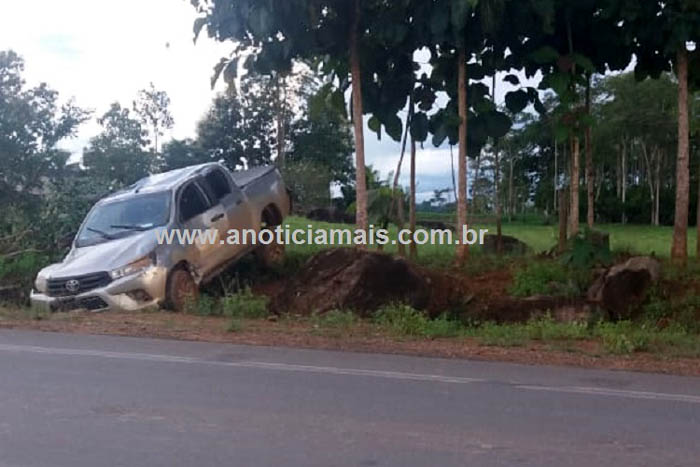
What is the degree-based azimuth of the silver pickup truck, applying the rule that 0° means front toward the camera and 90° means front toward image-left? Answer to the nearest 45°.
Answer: approximately 45°

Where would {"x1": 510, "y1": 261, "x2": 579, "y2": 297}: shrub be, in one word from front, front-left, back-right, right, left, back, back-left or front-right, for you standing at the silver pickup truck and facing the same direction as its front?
back-left

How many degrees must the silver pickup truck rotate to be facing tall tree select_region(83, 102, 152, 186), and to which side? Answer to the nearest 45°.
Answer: approximately 135° to its right

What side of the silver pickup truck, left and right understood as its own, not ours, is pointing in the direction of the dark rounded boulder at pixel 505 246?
back

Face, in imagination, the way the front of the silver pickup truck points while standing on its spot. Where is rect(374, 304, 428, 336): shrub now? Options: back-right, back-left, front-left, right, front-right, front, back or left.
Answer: left

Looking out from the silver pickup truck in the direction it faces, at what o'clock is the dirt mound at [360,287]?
The dirt mound is roughly at 8 o'clock from the silver pickup truck.

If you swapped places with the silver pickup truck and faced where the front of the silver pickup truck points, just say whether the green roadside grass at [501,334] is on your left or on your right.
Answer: on your left

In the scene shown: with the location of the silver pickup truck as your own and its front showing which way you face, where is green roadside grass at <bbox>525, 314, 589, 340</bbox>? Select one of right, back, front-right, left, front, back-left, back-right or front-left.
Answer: left

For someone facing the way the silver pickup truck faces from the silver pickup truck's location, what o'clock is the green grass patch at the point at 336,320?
The green grass patch is roughly at 9 o'clock from the silver pickup truck.

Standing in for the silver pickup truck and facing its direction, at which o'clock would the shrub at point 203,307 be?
The shrub is roughly at 9 o'clock from the silver pickup truck.

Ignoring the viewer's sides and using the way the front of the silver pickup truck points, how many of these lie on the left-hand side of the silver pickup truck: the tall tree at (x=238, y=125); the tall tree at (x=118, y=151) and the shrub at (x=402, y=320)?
1

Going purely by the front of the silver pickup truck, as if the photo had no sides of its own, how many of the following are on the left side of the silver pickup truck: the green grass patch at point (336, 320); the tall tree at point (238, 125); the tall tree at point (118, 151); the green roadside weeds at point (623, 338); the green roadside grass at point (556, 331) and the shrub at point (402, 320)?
4

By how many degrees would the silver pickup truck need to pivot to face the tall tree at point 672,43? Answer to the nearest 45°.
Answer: approximately 135° to its left

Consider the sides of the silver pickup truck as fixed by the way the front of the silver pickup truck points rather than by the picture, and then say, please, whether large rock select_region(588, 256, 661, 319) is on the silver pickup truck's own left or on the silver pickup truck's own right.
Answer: on the silver pickup truck's own left
